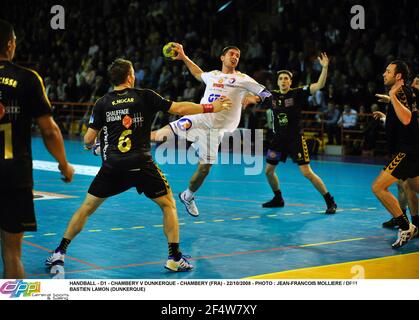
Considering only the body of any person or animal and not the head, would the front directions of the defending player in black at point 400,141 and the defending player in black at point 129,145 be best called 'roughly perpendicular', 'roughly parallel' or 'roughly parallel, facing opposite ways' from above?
roughly perpendicular

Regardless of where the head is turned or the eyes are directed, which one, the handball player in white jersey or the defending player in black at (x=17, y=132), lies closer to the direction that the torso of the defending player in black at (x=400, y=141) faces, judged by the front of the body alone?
the handball player in white jersey

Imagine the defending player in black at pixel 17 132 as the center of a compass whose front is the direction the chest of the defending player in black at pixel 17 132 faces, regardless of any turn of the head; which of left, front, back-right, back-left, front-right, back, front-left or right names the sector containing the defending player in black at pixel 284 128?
front-right

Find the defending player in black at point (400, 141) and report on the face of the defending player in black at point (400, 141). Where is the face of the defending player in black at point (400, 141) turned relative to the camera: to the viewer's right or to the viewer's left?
to the viewer's left

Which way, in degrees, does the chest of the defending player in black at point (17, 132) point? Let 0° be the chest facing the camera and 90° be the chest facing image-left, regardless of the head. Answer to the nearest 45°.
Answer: approximately 180°

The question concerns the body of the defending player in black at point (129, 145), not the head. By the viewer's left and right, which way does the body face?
facing away from the viewer

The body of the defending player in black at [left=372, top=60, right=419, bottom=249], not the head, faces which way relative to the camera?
to the viewer's left

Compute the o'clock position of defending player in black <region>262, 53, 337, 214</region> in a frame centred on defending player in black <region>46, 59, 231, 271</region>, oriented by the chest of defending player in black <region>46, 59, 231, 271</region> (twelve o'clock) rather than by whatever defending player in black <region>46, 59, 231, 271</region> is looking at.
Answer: defending player in black <region>262, 53, 337, 214</region> is roughly at 1 o'clock from defending player in black <region>46, 59, 231, 271</region>.

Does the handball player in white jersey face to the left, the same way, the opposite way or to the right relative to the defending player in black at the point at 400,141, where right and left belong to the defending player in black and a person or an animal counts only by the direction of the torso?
to the left

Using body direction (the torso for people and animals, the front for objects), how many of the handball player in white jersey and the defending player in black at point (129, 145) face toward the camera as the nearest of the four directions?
1

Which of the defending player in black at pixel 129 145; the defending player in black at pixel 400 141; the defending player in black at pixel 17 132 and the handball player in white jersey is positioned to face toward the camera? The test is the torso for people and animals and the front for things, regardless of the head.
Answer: the handball player in white jersey

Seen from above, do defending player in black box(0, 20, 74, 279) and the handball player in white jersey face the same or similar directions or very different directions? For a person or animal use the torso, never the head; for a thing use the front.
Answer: very different directions
